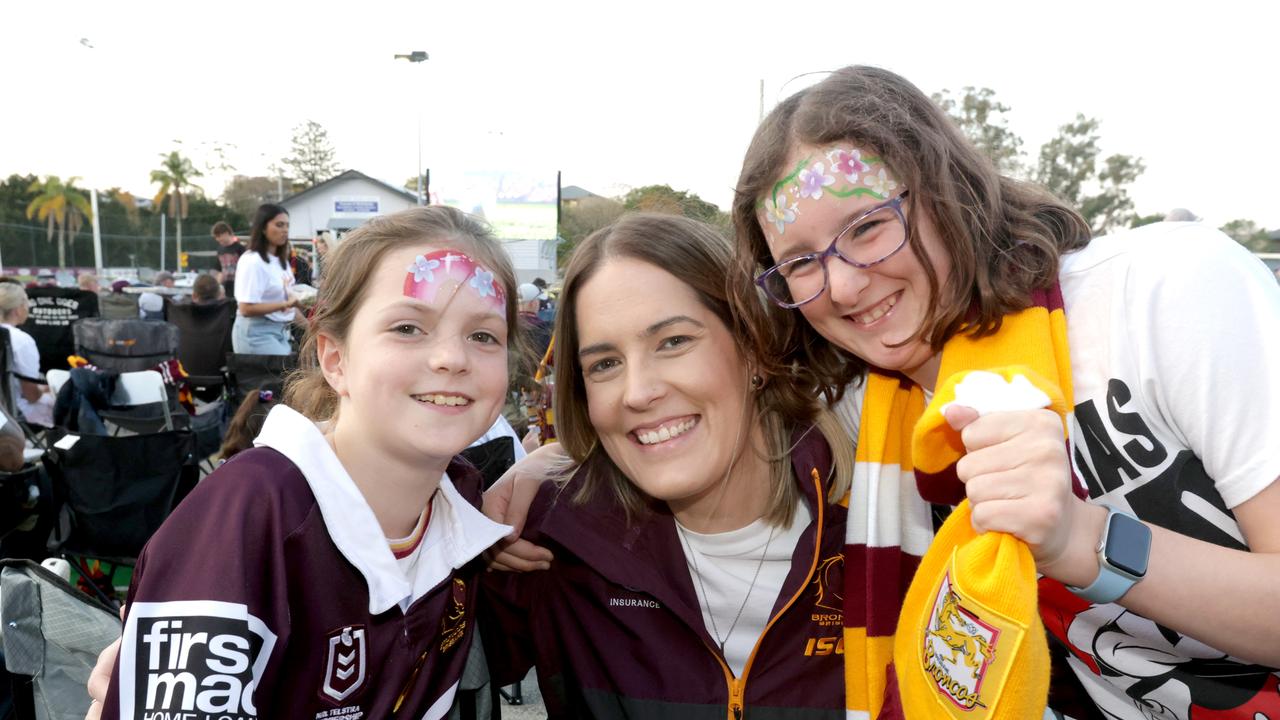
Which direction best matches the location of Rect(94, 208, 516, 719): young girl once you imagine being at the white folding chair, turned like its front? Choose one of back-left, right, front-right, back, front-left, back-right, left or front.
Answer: back

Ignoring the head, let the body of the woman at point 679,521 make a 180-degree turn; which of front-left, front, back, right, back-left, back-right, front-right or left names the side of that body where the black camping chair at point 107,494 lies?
front-left

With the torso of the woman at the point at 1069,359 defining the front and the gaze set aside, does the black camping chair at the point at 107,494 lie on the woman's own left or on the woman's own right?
on the woman's own right

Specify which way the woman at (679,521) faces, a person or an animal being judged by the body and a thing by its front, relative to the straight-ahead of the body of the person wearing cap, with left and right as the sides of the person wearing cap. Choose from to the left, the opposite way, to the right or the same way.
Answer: the opposite way

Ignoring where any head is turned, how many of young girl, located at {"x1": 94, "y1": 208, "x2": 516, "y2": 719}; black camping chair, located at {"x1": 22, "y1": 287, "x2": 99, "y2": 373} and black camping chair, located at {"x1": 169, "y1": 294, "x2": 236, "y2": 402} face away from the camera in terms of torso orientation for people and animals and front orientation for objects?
2

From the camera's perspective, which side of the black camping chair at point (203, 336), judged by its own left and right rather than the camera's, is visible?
back

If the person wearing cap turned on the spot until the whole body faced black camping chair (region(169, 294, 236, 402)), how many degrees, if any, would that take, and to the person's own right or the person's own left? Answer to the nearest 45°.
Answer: approximately 45° to the person's own left

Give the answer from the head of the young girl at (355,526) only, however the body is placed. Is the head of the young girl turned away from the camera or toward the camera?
toward the camera

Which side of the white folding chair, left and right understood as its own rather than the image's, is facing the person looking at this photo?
back

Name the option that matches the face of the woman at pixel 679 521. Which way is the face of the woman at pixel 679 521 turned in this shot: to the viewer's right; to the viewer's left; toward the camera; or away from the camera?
toward the camera

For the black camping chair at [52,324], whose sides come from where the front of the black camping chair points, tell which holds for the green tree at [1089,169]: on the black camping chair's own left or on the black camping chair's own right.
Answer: on the black camping chair's own right

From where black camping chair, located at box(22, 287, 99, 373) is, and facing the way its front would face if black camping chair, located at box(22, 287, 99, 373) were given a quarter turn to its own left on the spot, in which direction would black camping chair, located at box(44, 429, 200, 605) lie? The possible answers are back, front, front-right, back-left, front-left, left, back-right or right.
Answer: left

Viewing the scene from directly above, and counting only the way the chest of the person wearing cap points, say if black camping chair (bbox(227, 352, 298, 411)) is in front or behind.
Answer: in front

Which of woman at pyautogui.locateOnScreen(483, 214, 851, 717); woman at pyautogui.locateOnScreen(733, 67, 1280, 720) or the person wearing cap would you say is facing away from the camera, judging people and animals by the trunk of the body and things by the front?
the person wearing cap
